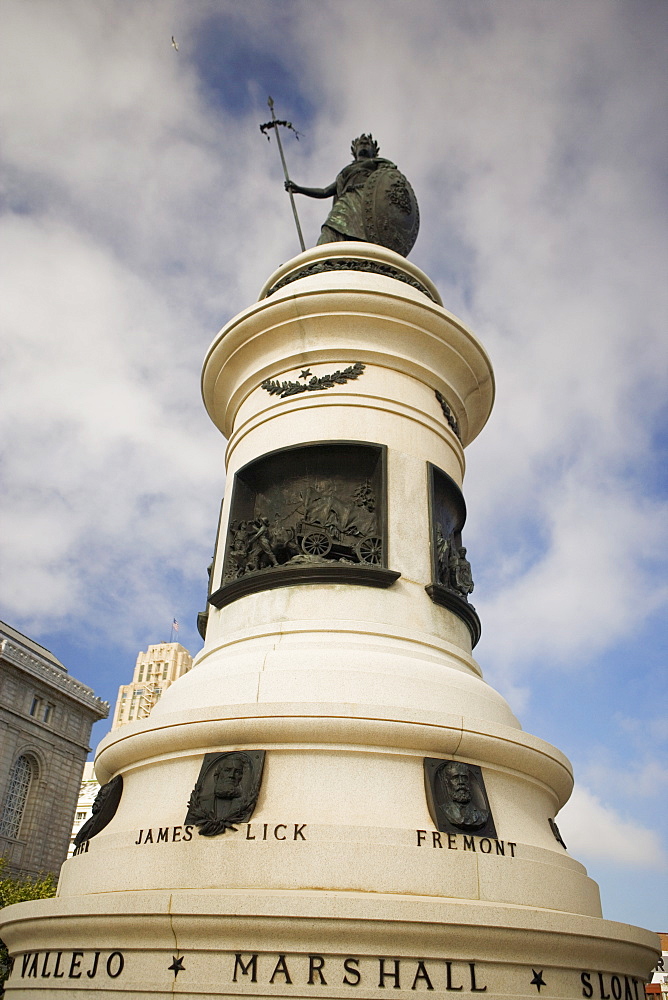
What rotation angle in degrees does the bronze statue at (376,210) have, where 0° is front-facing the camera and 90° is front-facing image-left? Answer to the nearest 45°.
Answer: approximately 0°

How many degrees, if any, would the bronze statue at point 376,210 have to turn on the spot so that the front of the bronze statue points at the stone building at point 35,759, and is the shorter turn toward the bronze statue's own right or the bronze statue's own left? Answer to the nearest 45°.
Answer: approximately 135° to the bronze statue's own right
